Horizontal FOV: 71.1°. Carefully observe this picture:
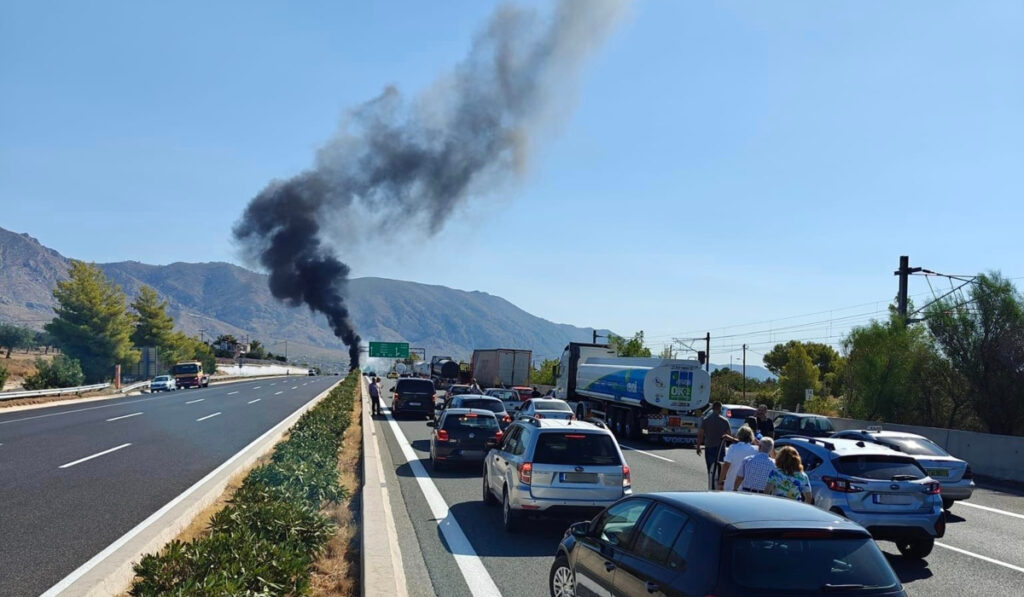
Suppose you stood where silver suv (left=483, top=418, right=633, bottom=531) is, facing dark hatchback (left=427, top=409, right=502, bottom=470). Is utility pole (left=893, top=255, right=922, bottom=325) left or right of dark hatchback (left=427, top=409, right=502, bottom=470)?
right

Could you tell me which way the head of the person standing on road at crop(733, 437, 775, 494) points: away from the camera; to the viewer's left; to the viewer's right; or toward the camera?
away from the camera

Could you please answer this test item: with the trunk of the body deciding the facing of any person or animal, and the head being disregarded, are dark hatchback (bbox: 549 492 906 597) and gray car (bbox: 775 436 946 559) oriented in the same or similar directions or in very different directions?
same or similar directions

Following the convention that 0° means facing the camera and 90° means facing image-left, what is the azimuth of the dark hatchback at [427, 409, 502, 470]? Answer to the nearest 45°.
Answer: approximately 180°

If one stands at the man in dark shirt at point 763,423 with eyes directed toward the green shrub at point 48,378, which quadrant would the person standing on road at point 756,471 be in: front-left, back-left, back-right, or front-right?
back-left

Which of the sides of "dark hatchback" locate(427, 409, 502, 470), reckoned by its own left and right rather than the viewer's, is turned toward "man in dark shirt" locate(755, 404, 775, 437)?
right

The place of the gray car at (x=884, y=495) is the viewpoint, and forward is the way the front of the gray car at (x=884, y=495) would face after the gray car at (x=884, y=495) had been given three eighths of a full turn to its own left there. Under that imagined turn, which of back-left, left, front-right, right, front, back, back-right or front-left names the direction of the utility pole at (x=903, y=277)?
back

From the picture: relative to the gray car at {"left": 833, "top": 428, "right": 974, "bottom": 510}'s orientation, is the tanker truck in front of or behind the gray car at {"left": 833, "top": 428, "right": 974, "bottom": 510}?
in front

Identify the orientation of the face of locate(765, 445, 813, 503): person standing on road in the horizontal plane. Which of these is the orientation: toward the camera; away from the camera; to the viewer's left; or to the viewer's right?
away from the camera

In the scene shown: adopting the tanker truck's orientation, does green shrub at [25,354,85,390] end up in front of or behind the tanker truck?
in front

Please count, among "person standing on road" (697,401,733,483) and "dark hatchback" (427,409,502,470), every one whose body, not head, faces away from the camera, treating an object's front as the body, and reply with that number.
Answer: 2

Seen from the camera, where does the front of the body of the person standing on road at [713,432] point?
away from the camera

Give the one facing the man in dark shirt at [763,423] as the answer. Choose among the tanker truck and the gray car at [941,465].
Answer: the gray car
